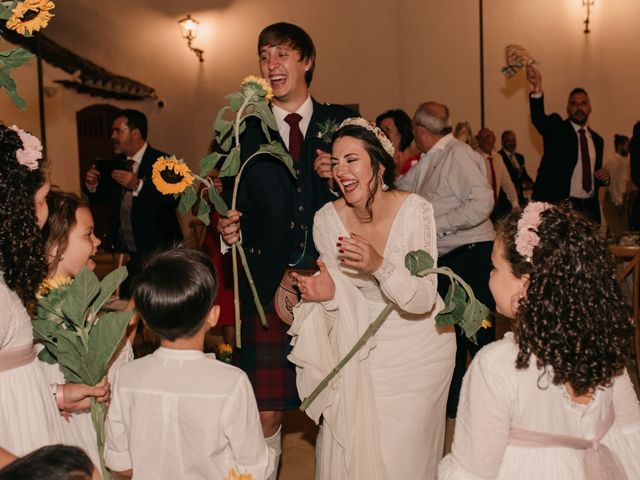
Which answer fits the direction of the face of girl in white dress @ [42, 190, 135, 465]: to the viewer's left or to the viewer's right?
to the viewer's right

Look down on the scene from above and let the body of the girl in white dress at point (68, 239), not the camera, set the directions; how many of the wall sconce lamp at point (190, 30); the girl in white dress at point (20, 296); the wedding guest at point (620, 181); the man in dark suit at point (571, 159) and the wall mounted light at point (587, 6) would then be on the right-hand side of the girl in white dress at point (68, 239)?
1

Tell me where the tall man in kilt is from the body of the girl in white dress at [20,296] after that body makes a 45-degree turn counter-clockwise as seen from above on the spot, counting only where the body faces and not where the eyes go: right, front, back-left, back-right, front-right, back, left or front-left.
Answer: front-right

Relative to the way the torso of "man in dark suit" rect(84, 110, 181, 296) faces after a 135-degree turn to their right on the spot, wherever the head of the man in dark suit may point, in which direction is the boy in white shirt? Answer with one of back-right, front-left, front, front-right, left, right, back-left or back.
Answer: back

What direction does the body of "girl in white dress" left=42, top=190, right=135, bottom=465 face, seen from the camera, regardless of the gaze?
to the viewer's right

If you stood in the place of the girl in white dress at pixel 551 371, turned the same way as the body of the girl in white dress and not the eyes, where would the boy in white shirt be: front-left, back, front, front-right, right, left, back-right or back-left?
front-left

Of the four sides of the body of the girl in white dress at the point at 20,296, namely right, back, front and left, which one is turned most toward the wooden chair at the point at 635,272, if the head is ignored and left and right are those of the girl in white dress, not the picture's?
front

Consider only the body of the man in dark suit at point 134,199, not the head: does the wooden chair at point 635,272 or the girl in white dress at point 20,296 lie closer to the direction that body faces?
the girl in white dress

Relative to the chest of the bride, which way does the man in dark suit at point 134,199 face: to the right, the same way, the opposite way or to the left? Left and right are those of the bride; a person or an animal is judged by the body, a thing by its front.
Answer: the same way

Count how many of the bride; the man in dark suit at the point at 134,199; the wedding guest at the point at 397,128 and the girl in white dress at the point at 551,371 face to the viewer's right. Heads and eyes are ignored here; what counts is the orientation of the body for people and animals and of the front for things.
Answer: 0

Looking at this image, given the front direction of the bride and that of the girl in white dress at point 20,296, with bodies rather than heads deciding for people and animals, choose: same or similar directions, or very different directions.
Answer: very different directions

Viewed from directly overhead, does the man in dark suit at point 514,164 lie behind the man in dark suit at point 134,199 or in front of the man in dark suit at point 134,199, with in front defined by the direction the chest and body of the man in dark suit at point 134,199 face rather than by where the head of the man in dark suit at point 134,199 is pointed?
behind

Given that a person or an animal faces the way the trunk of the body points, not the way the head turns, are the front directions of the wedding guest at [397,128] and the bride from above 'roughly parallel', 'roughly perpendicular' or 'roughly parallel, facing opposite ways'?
roughly parallel

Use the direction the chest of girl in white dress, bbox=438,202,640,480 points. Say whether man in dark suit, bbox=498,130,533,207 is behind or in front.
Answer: in front

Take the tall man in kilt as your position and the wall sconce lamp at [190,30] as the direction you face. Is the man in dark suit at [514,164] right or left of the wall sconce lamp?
right

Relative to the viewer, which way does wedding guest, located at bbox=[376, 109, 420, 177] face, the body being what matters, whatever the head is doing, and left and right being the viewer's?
facing the viewer and to the left of the viewer

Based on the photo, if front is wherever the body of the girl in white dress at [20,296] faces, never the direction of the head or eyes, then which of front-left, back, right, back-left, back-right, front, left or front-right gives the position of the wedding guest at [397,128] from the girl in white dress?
front

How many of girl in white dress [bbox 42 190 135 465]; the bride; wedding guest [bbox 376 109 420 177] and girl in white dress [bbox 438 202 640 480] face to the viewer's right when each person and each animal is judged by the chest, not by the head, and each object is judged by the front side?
1

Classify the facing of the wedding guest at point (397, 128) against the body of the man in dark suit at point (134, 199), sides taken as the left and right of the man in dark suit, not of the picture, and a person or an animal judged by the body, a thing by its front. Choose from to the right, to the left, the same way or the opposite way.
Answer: the same way
